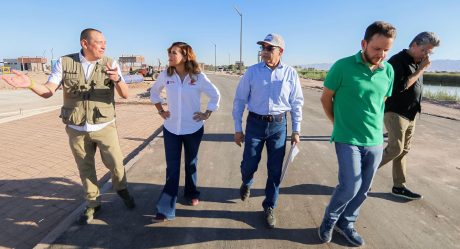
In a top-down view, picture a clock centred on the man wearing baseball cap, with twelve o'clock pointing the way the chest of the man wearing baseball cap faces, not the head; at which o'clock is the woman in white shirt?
The woman in white shirt is roughly at 3 o'clock from the man wearing baseball cap.

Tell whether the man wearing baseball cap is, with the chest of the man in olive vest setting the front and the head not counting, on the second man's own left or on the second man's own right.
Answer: on the second man's own left

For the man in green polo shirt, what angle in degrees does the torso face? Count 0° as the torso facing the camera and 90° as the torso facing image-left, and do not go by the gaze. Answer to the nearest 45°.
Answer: approximately 315°

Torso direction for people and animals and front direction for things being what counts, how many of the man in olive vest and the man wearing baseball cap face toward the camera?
2

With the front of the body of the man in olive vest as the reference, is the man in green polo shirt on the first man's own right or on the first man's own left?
on the first man's own left

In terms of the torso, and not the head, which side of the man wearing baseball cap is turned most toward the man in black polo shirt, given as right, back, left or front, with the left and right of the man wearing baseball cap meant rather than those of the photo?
left

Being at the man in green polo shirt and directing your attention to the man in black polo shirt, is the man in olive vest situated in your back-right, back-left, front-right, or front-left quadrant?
back-left

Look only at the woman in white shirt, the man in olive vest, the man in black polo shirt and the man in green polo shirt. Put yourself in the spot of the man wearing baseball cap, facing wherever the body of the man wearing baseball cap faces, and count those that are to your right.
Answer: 2

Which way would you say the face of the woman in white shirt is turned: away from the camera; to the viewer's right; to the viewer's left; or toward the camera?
to the viewer's left

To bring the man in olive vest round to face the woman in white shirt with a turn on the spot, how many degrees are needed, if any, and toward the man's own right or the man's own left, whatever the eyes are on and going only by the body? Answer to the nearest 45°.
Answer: approximately 90° to the man's own left

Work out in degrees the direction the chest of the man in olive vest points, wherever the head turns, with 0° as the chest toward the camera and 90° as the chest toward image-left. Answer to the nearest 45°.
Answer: approximately 0°

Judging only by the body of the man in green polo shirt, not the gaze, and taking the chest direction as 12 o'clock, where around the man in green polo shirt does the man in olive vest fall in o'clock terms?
The man in olive vest is roughly at 4 o'clock from the man in green polo shirt.
